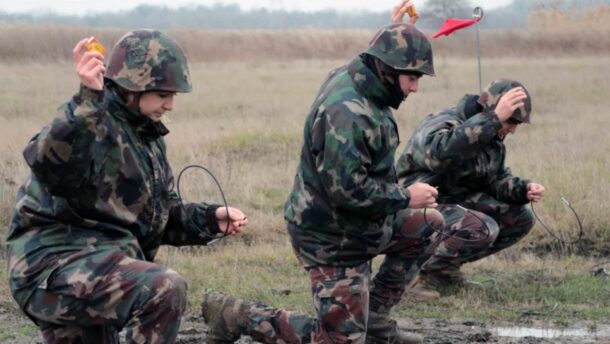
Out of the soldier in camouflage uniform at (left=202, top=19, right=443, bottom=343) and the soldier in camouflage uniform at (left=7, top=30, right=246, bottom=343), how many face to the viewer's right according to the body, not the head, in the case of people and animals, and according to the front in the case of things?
2

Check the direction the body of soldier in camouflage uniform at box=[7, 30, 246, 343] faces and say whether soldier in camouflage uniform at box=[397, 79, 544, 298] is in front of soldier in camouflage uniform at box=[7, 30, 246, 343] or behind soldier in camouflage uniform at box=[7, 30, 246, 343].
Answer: in front

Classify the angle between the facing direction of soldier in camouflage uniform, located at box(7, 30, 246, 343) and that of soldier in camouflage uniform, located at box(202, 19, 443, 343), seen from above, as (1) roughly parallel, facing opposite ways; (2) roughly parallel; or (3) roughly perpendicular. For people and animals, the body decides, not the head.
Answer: roughly parallel

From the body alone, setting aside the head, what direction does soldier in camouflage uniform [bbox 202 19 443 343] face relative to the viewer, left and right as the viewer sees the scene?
facing to the right of the viewer

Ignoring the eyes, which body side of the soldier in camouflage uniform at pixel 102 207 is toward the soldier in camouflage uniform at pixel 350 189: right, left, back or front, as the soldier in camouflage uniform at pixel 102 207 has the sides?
front

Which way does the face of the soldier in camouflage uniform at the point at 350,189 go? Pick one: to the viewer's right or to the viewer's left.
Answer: to the viewer's right

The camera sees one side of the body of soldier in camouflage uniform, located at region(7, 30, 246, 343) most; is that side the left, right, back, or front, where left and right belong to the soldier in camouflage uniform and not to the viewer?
right
